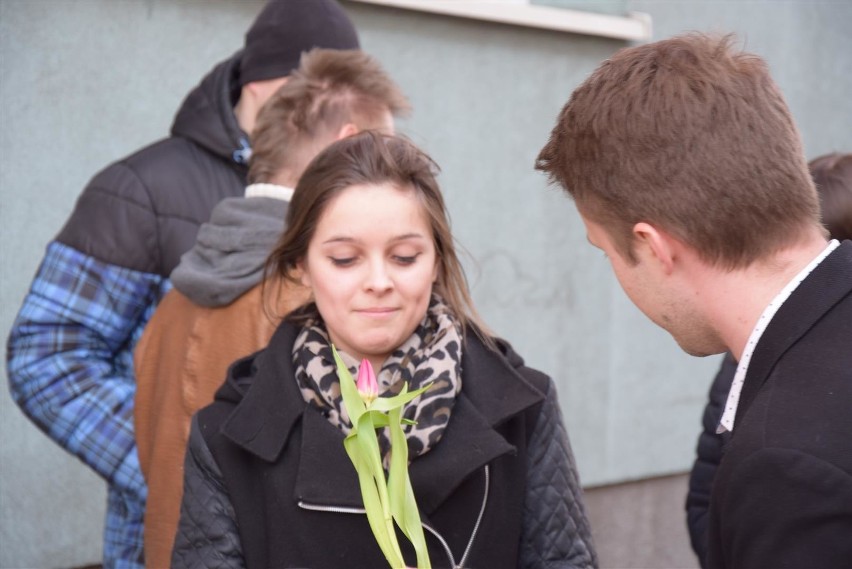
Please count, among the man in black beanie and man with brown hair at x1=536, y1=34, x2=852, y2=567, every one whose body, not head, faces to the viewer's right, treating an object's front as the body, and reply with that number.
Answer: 1

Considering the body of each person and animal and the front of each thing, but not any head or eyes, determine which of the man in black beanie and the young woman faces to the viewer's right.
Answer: the man in black beanie

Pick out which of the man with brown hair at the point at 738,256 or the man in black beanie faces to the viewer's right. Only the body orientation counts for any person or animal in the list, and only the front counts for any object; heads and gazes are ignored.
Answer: the man in black beanie

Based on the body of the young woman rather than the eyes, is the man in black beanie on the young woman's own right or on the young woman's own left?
on the young woman's own right

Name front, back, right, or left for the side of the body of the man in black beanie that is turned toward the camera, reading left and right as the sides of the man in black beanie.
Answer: right

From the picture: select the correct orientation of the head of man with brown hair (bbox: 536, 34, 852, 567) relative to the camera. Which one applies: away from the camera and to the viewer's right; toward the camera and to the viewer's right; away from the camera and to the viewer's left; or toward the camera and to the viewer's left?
away from the camera and to the viewer's left

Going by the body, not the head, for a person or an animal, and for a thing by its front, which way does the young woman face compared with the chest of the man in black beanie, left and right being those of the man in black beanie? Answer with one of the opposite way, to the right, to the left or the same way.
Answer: to the right
